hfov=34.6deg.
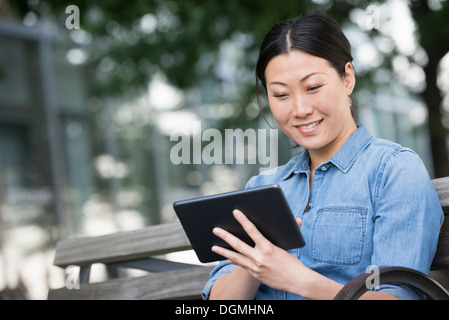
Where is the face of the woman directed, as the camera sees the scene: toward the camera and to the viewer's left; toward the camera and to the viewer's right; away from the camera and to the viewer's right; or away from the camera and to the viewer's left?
toward the camera and to the viewer's left

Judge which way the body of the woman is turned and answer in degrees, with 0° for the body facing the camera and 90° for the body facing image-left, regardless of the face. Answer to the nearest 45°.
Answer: approximately 45°
